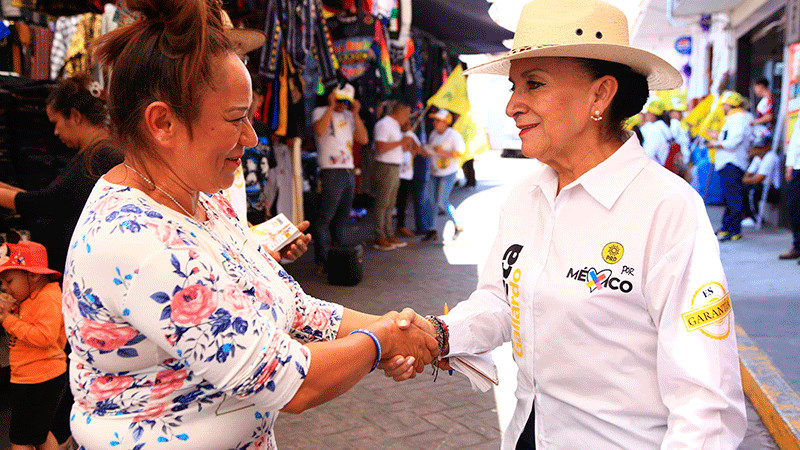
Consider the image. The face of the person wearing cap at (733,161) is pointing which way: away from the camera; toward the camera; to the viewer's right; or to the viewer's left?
to the viewer's left

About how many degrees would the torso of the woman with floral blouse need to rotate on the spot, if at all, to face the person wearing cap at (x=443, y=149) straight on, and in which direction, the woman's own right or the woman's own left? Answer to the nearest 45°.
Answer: approximately 90° to the woman's own left

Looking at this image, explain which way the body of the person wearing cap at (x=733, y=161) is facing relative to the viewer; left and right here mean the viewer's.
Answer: facing to the left of the viewer

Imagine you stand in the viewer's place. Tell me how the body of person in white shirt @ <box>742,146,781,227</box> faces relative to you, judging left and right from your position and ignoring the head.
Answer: facing the viewer and to the left of the viewer

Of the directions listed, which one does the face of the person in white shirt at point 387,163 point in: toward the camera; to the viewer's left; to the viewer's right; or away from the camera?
to the viewer's right

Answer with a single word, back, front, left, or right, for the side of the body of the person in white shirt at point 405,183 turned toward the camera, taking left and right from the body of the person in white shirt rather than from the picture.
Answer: right

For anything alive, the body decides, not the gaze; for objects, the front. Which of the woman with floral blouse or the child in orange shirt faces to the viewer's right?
the woman with floral blouse

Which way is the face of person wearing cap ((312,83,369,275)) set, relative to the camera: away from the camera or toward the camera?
toward the camera

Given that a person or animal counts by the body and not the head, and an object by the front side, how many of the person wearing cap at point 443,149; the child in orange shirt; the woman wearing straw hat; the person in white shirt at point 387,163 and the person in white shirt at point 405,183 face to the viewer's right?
2
